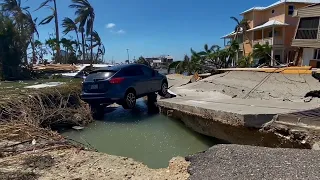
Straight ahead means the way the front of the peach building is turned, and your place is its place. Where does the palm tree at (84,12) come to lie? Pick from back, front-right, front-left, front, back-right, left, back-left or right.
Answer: front-right

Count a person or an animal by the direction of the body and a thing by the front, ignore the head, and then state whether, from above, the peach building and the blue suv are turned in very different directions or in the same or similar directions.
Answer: very different directions

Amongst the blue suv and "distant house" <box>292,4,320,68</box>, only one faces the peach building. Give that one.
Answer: the blue suv

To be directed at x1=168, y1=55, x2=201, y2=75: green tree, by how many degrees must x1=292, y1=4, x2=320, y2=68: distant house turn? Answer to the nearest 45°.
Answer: approximately 90° to its right

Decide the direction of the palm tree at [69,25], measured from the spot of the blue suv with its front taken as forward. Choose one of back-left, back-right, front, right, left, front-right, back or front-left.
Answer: front-left

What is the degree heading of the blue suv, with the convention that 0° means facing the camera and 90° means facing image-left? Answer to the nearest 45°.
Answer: approximately 225°

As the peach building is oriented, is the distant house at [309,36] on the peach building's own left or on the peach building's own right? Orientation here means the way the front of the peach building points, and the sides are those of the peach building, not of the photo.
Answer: on the peach building's own left

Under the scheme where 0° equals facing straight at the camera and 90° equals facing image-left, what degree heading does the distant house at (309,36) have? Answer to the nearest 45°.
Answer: approximately 45°

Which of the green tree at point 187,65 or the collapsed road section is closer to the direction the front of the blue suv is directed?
the green tree

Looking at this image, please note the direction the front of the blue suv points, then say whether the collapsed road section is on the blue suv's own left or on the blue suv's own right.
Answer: on the blue suv's own right

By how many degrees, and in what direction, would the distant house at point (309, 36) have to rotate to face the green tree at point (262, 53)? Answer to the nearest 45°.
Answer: approximately 90° to its right

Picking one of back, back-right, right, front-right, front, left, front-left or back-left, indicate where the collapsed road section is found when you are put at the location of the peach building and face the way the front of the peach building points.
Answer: front-left

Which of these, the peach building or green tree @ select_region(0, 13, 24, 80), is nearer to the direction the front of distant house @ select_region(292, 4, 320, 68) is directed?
the green tree

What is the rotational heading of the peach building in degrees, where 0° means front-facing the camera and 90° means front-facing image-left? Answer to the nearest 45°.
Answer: approximately 45°
